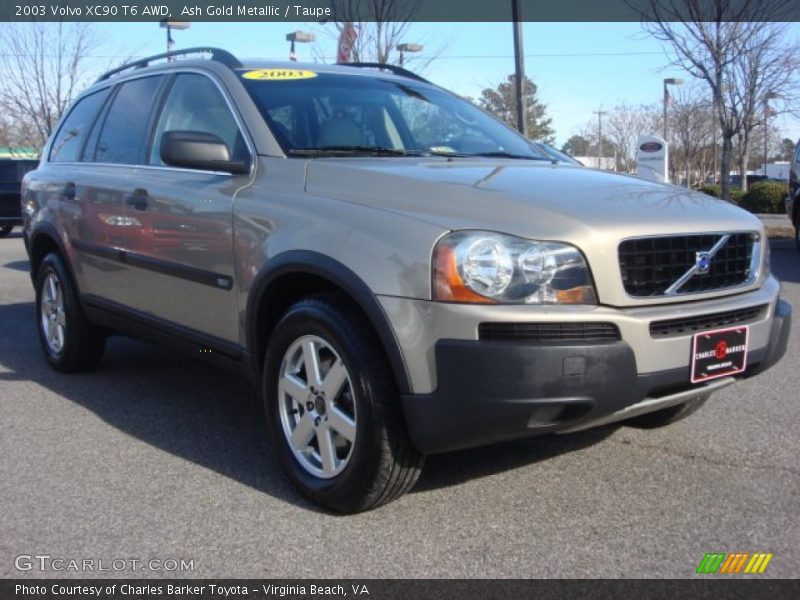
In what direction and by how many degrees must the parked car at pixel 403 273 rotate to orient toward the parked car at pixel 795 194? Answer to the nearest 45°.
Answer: approximately 90° to its left

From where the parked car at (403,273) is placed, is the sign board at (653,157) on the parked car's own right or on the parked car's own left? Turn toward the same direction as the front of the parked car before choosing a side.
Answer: on the parked car's own left

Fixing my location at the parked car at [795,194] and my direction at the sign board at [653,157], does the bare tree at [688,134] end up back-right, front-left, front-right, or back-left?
front-right

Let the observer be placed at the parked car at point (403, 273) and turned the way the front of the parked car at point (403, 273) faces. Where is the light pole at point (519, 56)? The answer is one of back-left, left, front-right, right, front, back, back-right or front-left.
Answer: back-left

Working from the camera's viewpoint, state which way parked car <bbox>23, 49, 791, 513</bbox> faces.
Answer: facing the viewer and to the right of the viewer

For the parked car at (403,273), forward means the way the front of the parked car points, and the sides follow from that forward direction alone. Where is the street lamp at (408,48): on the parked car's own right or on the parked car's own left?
on the parked car's own left

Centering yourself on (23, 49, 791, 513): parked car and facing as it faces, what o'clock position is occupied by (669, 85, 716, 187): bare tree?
The bare tree is roughly at 8 o'clock from the parked car.

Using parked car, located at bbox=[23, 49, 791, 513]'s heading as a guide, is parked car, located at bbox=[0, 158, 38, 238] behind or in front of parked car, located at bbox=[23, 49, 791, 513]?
behind
